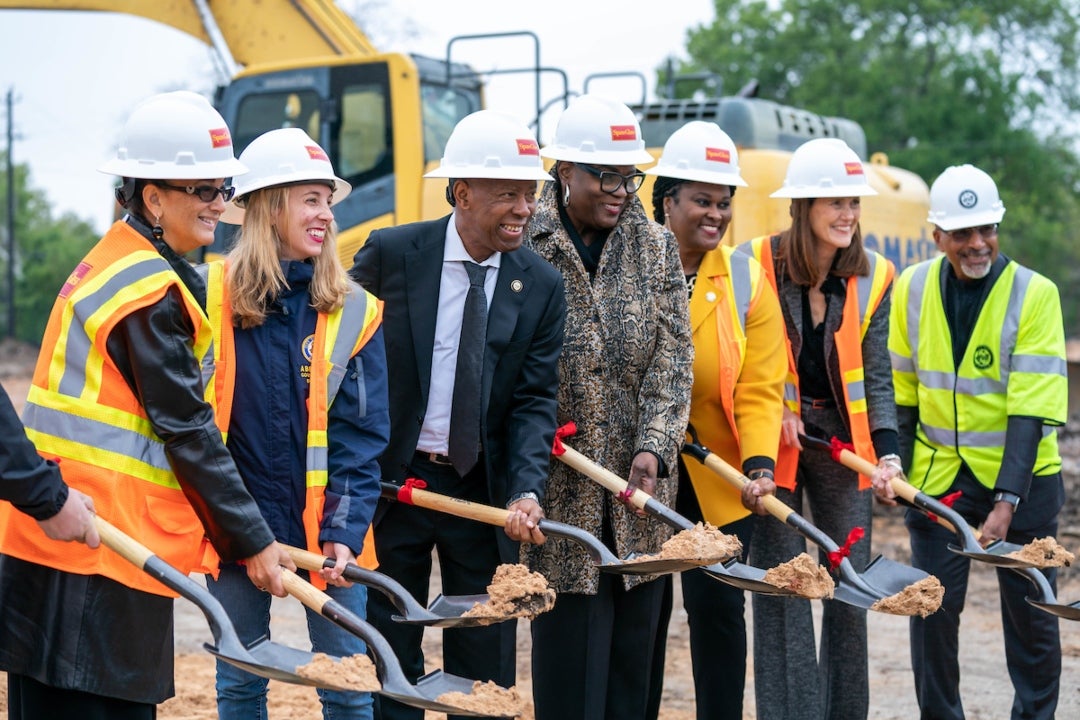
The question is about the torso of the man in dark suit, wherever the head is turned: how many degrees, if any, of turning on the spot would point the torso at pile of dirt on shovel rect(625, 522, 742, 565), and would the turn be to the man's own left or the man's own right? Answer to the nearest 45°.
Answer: approximately 45° to the man's own left

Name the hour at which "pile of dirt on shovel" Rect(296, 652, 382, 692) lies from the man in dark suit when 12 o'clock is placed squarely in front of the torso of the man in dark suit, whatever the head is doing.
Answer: The pile of dirt on shovel is roughly at 2 o'clock from the man in dark suit.

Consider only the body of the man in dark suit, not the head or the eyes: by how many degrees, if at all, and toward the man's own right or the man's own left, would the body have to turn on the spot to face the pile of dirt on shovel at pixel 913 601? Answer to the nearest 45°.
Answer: approximately 45° to the man's own left

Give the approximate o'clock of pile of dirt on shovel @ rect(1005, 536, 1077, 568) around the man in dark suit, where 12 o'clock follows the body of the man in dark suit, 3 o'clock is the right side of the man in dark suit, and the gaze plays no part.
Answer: The pile of dirt on shovel is roughly at 10 o'clock from the man in dark suit.

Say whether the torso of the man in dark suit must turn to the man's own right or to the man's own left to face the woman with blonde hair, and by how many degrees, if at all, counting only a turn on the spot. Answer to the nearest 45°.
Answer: approximately 90° to the man's own right

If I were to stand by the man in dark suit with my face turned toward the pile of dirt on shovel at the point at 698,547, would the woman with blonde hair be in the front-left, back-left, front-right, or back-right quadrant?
back-right

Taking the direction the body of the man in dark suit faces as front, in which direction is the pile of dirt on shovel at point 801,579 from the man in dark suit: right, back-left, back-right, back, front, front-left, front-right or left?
front-left

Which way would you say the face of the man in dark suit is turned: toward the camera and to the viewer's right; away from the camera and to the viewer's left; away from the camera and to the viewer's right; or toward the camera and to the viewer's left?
toward the camera and to the viewer's right

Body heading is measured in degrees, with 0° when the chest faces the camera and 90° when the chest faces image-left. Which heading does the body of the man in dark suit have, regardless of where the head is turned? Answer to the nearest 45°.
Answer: approximately 315°

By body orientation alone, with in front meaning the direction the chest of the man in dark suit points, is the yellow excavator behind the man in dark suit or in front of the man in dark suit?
behind

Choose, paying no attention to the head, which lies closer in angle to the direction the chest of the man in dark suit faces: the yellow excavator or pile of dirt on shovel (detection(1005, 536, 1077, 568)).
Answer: the pile of dirt on shovel

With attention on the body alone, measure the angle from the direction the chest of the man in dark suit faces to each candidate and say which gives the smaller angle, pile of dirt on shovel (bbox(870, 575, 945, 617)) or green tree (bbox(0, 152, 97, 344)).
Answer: the pile of dirt on shovel
